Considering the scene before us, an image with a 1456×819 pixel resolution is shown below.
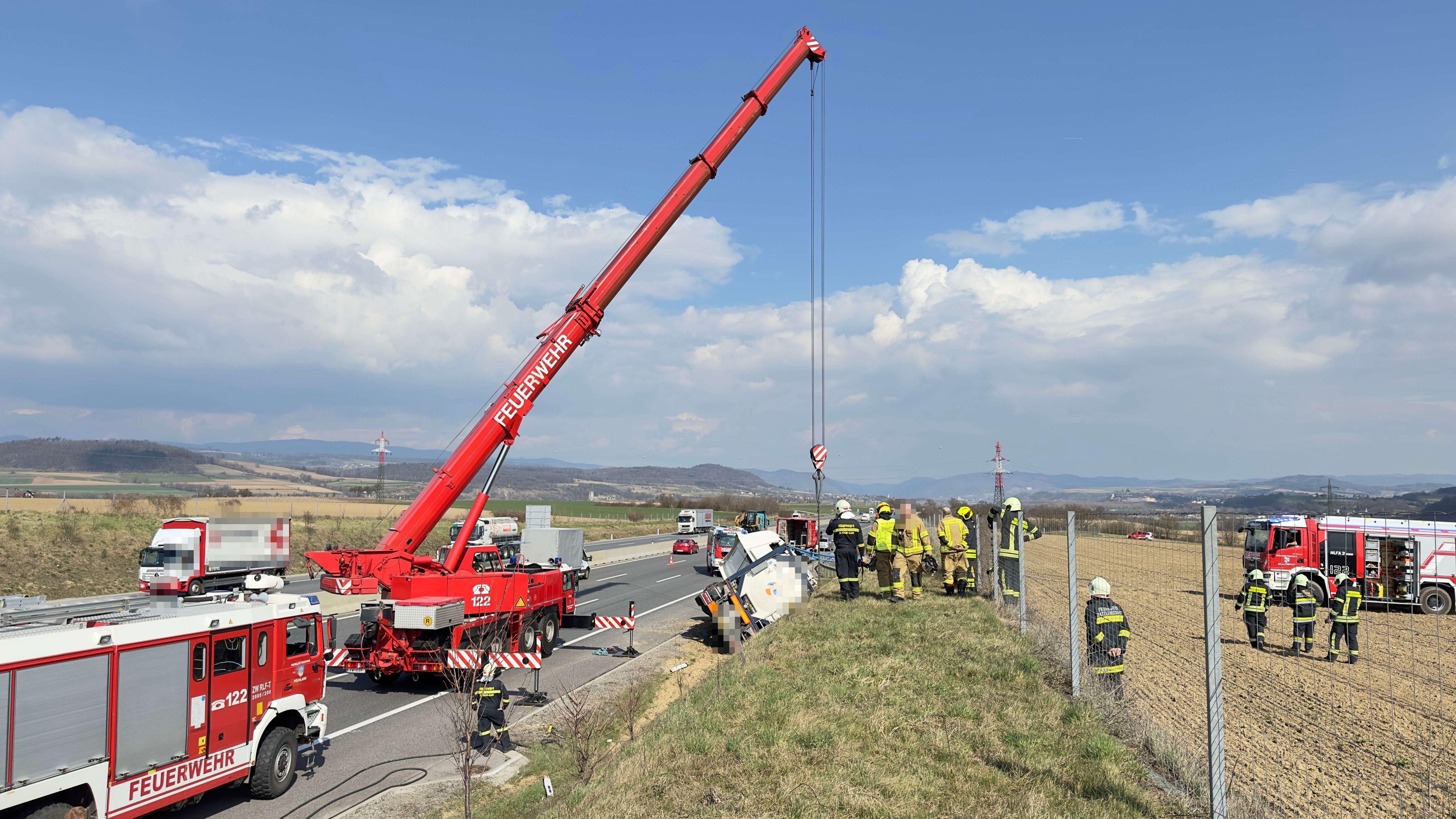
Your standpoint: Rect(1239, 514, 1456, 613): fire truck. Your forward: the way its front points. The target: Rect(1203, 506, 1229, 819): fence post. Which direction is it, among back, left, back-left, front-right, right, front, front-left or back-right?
left

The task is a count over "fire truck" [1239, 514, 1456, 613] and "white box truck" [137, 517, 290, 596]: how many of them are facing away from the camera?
0

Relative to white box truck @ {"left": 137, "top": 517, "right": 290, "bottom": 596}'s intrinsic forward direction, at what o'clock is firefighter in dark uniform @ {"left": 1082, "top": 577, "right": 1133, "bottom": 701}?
The firefighter in dark uniform is roughly at 10 o'clock from the white box truck.

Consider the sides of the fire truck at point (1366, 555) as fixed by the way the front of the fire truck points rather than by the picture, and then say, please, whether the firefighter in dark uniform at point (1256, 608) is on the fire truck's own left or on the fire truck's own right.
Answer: on the fire truck's own left

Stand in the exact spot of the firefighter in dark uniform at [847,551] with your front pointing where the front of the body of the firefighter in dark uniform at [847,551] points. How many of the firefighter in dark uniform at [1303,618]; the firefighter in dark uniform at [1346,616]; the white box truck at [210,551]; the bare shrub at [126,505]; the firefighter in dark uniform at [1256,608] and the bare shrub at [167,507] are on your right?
3

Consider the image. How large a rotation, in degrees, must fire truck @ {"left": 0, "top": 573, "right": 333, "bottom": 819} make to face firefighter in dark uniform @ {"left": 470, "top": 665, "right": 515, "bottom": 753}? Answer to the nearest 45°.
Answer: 0° — it already faces them

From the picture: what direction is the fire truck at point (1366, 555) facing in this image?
to the viewer's left

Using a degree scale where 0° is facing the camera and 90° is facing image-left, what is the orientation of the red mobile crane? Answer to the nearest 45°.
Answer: approximately 225°

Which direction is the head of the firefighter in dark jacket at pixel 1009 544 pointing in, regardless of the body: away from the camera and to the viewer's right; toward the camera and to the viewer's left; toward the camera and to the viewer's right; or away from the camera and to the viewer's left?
away from the camera and to the viewer's left

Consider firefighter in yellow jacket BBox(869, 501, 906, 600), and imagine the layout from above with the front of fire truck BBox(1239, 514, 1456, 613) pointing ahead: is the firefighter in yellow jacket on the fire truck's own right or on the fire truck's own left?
on the fire truck's own left

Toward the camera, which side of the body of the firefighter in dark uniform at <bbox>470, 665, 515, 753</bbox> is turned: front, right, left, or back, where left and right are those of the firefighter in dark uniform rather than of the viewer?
back
